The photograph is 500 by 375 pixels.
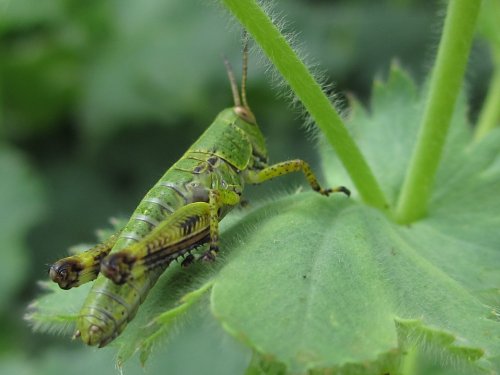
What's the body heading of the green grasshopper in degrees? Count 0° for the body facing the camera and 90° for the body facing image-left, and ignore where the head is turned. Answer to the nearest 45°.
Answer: approximately 225°

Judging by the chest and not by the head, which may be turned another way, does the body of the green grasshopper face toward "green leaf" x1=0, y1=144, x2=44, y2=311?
no
